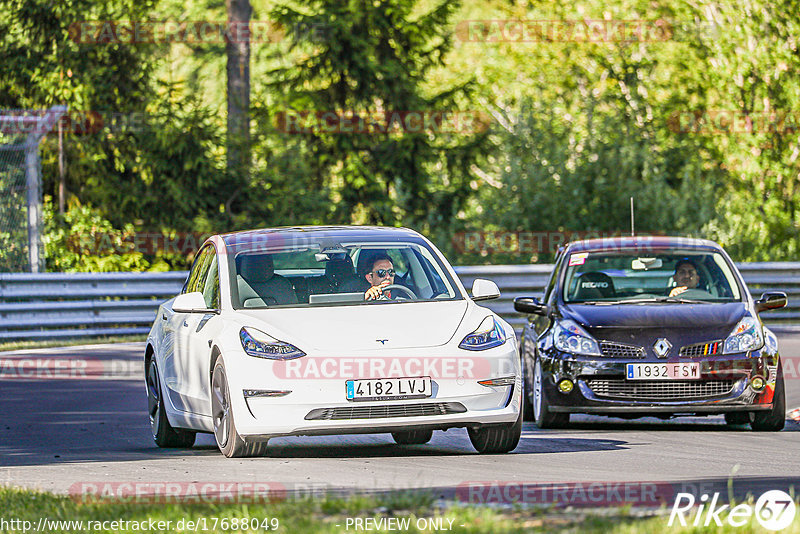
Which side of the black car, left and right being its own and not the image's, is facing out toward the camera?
front

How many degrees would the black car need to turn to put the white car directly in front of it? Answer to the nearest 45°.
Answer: approximately 45° to its right

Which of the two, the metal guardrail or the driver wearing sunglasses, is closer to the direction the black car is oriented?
the driver wearing sunglasses

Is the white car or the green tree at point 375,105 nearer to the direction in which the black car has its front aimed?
the white car

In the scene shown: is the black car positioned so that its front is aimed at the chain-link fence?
no

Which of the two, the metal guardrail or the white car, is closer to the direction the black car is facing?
the white car

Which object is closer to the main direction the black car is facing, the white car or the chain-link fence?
the white car

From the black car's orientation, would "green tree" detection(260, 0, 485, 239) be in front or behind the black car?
behind

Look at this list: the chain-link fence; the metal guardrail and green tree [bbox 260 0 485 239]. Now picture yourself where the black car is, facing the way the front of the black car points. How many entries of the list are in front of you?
0

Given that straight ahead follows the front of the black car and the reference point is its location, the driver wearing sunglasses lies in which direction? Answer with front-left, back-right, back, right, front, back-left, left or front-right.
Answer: front-right
